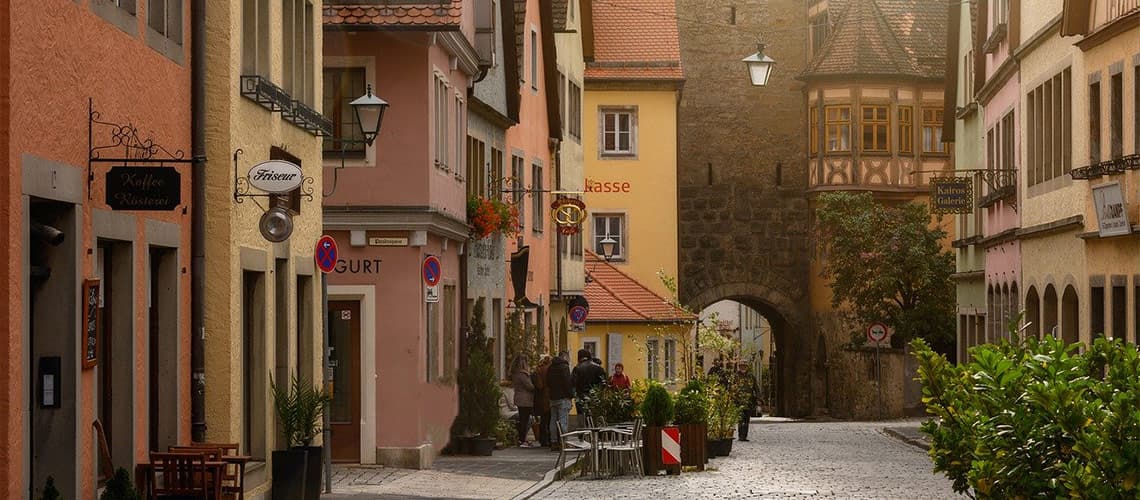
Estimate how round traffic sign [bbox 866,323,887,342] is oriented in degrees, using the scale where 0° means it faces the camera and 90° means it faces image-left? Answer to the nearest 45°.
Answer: approximately 0°

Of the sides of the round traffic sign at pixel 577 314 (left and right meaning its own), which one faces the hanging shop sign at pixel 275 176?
front

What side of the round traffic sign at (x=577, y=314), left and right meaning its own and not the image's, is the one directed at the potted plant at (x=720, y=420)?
front

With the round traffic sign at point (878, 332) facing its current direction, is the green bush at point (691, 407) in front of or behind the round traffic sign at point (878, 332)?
in front

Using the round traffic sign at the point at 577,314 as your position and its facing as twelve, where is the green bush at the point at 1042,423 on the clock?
The green bush is roughly at 12 o'clock from the round traffic sign.

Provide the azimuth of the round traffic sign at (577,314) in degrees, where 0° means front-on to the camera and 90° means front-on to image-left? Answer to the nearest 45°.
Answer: approximately 0°

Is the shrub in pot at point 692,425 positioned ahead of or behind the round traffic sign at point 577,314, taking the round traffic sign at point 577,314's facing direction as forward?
ahead

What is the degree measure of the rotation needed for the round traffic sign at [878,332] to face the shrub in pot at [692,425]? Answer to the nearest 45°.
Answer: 0° — it already faces it

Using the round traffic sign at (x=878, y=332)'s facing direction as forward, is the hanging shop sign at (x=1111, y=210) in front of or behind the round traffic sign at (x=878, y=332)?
in front

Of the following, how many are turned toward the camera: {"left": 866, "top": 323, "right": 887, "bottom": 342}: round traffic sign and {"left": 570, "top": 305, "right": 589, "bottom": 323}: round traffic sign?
2

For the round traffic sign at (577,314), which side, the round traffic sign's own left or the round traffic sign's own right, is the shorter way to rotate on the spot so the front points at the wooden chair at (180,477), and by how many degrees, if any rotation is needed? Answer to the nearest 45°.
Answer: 0° — it already faces it
